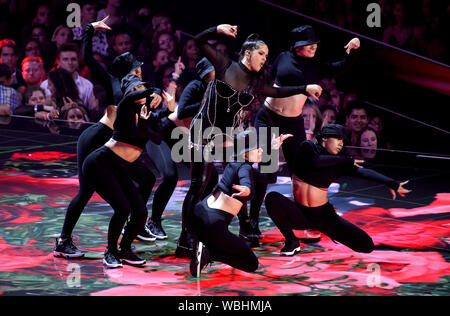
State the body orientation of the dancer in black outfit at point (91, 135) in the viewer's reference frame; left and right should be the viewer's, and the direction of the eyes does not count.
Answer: facing to the right of the viewer

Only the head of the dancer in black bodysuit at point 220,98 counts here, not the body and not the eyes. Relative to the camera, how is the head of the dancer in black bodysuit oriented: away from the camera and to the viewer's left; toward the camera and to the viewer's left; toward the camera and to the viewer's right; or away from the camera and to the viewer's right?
toward the camera and to the viewer's right

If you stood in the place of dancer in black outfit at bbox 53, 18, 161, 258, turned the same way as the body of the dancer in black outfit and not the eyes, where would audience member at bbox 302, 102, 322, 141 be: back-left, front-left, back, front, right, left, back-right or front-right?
front-left
